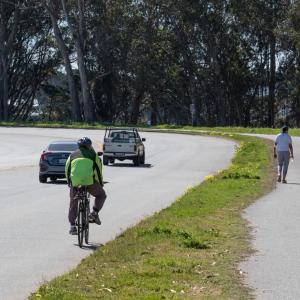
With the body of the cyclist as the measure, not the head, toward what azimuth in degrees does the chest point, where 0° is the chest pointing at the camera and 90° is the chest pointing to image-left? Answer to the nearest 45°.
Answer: approximately 180°

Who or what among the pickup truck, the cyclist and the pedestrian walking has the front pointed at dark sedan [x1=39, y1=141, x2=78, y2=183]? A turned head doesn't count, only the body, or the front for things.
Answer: the cyclist

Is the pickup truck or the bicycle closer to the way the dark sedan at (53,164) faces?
the pickup truck

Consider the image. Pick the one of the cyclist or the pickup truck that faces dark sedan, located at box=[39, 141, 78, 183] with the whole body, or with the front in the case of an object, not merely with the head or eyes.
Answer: the cyclist

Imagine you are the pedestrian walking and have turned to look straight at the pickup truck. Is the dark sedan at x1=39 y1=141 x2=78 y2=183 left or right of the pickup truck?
left

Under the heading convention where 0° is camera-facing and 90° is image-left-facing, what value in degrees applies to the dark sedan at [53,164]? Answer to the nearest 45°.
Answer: approximately 180°

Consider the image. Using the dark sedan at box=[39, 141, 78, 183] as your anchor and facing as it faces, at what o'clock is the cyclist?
The cyclist is roughly at 6 o'clock from the dark sedan.

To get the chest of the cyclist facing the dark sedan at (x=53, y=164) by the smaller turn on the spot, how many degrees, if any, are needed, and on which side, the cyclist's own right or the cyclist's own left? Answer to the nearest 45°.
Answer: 0° — they already face it

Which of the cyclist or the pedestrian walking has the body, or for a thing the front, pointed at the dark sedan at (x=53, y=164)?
the cyclist

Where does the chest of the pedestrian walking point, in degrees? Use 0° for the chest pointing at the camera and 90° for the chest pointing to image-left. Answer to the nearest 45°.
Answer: approximately 180°

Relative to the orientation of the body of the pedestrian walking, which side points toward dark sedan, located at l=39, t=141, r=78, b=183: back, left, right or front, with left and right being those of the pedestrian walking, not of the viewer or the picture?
left
